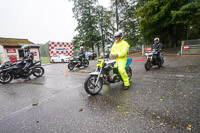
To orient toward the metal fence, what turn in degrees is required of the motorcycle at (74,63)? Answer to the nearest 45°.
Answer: approximately 135° to its left

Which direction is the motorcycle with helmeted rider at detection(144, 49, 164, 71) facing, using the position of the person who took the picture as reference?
facing the viewer and to the left of the viewer

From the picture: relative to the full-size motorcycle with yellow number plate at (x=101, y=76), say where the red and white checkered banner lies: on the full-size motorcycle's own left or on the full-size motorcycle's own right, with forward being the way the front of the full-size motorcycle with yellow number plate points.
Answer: on the full-size motorcycle's own right

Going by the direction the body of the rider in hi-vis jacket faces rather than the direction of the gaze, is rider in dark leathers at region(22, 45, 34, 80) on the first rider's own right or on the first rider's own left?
on the first rider's own right

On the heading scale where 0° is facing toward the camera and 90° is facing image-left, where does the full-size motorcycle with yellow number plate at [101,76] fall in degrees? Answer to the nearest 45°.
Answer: approximately 45°

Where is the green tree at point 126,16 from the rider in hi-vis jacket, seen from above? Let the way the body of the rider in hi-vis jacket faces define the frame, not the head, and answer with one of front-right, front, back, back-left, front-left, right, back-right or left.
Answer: back-right

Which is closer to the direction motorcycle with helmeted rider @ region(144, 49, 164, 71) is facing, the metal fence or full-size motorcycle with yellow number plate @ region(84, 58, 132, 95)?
the full-size motorcycle with yellow number plate

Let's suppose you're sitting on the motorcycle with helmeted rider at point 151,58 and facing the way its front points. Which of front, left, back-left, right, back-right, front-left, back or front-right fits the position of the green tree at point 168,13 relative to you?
back-right

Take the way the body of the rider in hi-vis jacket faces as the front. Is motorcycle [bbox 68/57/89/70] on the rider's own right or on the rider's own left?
on the rider's own right

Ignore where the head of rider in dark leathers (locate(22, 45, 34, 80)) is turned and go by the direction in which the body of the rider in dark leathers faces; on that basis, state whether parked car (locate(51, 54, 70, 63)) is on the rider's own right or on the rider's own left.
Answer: on the rider's own right
